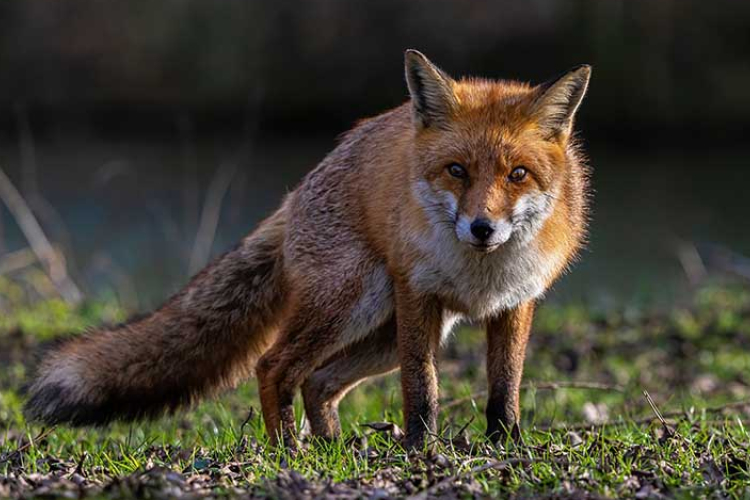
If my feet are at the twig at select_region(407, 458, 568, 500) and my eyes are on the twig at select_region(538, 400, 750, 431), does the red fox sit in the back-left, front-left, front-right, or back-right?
front-left

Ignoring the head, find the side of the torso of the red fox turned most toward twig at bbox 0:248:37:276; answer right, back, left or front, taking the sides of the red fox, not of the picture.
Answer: back

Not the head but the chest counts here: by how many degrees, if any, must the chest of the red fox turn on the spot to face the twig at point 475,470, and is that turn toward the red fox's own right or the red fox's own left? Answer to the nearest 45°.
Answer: approximately 45° to the red fox's own right

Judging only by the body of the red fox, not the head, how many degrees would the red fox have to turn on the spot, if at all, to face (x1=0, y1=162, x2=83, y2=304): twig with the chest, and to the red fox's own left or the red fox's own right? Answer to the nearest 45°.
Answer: approximately 180°

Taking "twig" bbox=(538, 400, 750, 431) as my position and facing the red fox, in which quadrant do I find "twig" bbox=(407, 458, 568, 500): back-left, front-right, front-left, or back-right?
front-left

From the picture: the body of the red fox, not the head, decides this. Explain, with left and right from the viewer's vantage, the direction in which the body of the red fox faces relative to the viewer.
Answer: facing the viewer and to the right of the viewer

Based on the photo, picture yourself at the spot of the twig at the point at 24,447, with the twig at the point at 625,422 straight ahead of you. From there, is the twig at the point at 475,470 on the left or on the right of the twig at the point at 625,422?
right

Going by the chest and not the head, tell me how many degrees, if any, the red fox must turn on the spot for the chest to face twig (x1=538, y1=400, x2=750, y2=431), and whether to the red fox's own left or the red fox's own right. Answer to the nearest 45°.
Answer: approximately 45° to the red fox's own left

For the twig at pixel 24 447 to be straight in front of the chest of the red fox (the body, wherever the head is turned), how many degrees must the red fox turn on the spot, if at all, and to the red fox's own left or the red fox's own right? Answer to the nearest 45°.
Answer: approximately 135° to the red fox's own right
